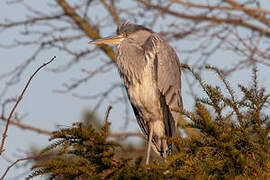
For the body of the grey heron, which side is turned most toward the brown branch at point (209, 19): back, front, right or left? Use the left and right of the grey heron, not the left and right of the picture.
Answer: back

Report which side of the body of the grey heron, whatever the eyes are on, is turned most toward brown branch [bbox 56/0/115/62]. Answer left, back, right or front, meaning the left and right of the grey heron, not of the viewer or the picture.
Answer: right

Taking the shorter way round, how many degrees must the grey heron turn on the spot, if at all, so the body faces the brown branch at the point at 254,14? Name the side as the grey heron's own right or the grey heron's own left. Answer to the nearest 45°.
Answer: approximately 180°

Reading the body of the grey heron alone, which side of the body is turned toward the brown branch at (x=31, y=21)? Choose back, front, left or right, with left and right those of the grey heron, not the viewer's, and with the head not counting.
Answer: right
